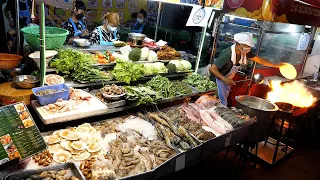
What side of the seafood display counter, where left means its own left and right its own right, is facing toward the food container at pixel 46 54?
back

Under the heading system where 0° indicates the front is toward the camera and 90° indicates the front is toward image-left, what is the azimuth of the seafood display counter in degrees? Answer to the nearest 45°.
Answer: approximately 315°

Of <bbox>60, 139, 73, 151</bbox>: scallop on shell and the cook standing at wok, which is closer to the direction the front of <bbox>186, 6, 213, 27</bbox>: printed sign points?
the scallop on shell
